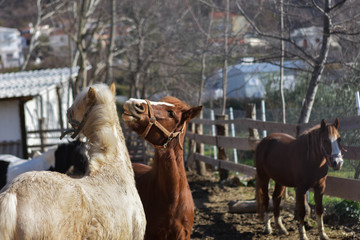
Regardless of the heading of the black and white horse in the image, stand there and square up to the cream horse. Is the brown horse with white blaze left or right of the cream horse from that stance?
left

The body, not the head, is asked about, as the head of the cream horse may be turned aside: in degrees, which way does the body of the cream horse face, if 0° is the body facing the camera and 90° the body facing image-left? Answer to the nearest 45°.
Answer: approximately 225°

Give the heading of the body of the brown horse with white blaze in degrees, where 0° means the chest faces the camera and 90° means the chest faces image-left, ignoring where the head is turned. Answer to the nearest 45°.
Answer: approximately 315°

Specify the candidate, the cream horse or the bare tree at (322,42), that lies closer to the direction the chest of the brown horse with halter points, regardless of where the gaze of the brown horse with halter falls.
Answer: the cream horse

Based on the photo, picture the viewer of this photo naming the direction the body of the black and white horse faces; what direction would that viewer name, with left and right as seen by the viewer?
facing to the right of the viewer

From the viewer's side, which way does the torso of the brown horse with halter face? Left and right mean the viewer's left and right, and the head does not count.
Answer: facing the viewer and to the right of the viewer

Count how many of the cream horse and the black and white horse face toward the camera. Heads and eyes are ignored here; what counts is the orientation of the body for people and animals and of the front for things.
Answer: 0
